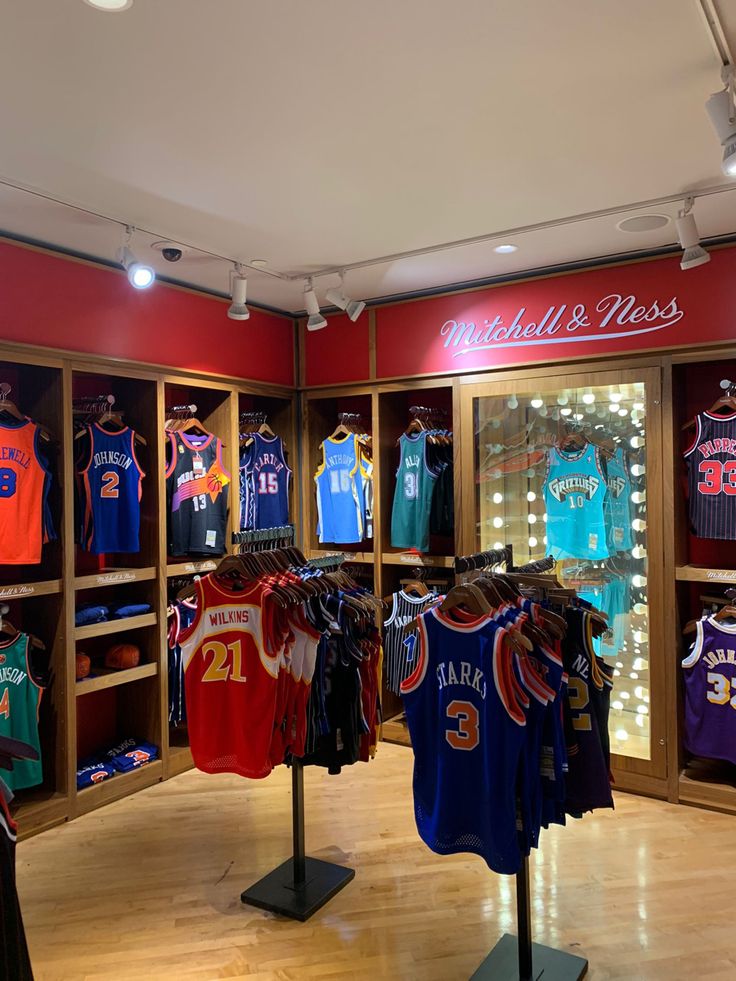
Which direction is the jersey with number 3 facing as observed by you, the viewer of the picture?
facing away from the viewer

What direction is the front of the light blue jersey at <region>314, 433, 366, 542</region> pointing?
away from the camera

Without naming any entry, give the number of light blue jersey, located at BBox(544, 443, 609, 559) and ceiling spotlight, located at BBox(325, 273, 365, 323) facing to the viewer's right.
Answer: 1

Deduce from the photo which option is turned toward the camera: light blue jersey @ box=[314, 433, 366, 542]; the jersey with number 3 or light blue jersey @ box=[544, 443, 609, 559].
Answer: light blue jersey @ box=[544, 443, 609, 559]

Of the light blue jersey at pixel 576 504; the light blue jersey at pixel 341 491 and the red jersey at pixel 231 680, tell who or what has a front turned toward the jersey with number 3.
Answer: the light blue jersey at pixel 576 504

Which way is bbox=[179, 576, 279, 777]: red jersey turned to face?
away from the camera

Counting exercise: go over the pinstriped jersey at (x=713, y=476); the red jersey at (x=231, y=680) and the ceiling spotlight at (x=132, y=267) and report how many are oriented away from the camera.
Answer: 2

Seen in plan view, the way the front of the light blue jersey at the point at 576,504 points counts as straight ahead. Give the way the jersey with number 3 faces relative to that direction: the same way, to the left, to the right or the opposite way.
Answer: the opposite way
